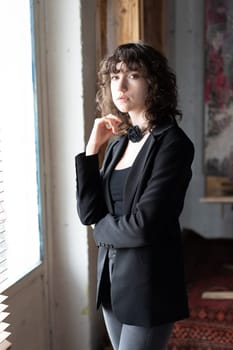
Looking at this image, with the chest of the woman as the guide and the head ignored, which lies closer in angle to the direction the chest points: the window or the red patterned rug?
the window

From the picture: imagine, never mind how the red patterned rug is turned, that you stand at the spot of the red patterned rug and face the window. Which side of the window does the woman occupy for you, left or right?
left

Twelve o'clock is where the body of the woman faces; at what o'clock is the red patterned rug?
The red patterned rug is roughly at 5 o'clock from the woman.

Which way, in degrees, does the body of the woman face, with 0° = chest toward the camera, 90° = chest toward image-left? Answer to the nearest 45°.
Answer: approximately 45°
